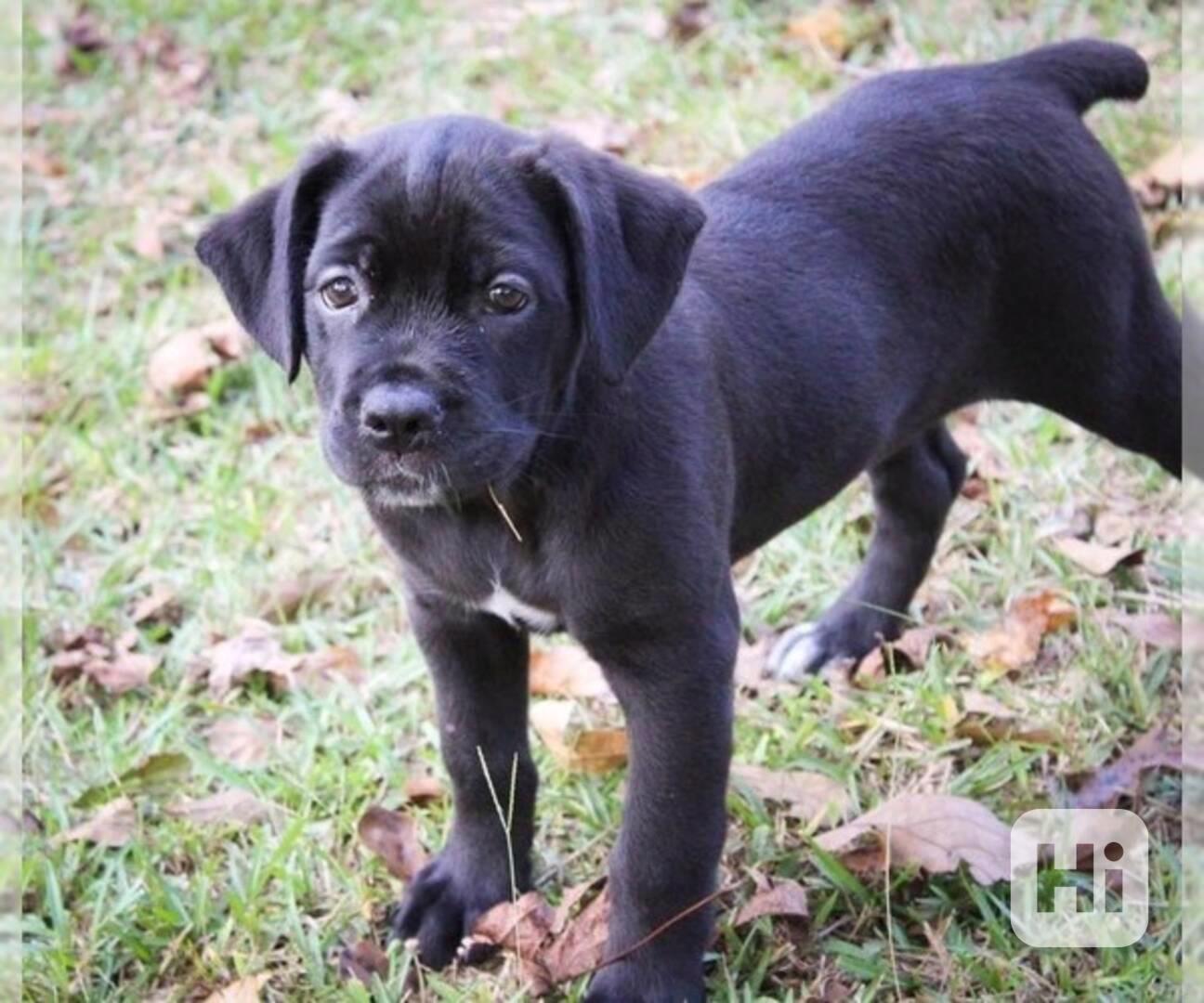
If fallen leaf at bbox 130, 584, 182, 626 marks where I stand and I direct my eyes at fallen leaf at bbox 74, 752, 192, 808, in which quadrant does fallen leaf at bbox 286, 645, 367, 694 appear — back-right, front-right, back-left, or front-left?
front-left

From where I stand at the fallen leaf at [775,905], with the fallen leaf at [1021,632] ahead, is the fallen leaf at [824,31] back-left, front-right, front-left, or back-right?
front-left

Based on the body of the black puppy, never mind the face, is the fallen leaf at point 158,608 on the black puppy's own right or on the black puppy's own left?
on the black puppy's own right

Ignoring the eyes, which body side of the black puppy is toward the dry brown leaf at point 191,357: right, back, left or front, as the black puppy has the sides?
right

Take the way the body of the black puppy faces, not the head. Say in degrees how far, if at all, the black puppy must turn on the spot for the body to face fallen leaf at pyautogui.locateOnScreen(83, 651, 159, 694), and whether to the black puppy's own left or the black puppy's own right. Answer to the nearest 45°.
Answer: approximately 90° to the black puppy's own right

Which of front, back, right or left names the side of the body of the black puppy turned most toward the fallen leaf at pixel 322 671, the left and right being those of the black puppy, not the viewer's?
right

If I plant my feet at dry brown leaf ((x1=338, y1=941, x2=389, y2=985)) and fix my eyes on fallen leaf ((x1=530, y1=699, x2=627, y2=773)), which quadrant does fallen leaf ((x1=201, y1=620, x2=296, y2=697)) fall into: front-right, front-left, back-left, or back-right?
front-left

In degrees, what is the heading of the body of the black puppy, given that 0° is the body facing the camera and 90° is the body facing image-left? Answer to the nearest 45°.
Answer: approximately 45°

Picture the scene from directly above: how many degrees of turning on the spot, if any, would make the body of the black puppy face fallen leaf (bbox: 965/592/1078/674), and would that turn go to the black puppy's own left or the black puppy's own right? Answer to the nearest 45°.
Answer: approximately 180°

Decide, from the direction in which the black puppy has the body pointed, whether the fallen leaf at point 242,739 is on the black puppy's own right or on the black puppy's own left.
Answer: on the black puppy's own right
